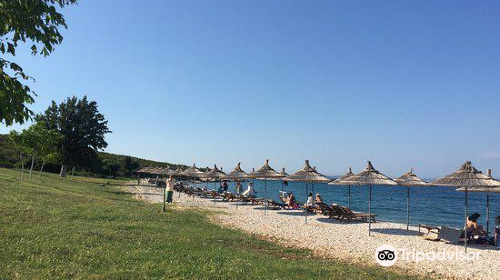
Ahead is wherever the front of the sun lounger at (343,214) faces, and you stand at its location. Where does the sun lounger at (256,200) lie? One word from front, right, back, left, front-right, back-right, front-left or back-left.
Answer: back-left

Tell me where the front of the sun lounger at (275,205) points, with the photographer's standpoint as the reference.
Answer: facing to the right of the viewer

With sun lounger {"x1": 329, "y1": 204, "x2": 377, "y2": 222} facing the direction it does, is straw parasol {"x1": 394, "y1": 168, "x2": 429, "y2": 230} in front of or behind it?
in front

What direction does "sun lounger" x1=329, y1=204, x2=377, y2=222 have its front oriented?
to the viewer's right

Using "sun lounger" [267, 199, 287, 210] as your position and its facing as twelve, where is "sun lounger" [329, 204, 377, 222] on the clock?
"sun lounger" [329, 204, 377, 222] is roughly at 2 o'clock from "sun lounger" [267, 199, 287, 210].
